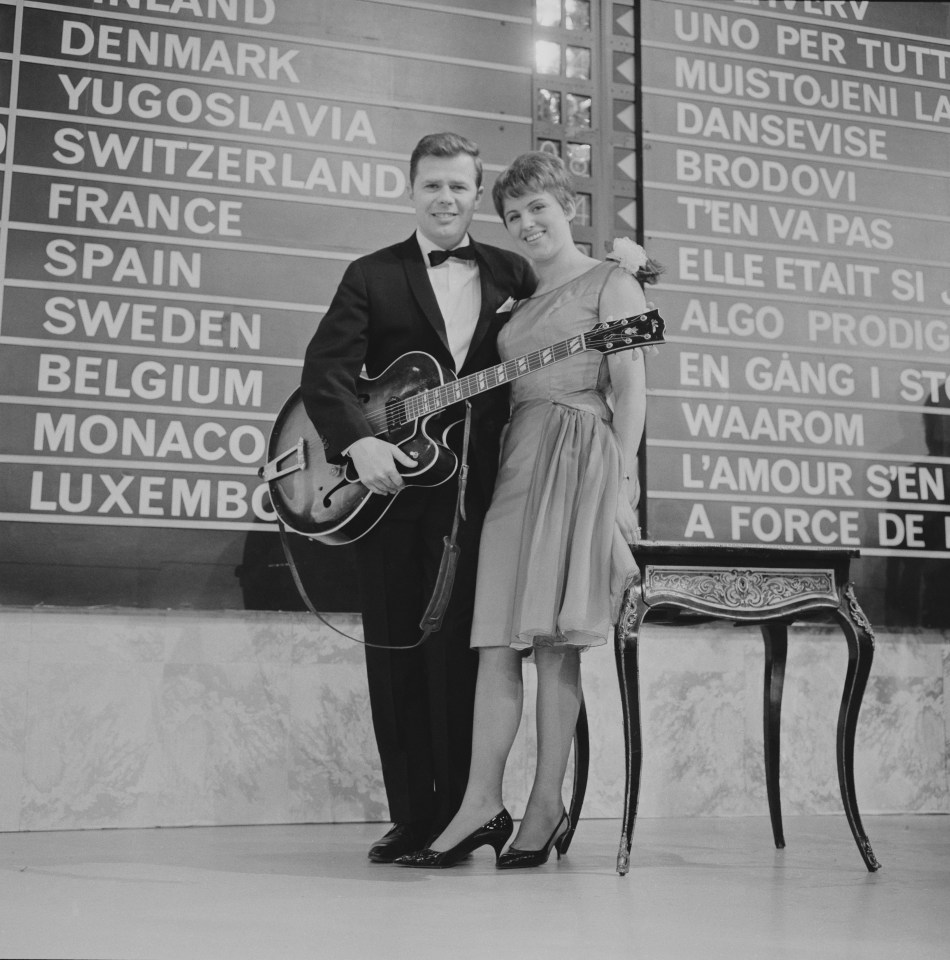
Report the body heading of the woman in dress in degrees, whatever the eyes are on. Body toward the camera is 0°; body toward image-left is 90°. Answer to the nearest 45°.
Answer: approximately 45°
